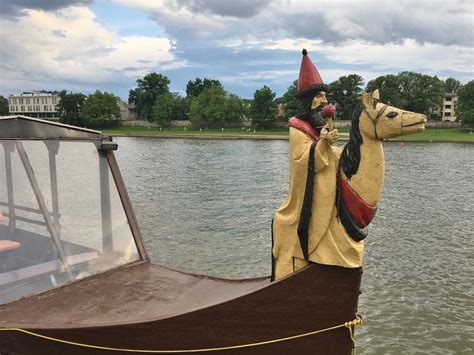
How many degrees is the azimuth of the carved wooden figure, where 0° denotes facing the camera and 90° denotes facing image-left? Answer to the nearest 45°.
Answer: approximately 270°
